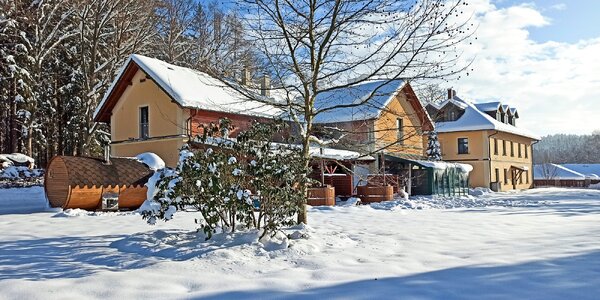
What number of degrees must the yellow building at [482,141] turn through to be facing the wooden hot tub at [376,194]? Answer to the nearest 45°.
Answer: approximately 45° to its right

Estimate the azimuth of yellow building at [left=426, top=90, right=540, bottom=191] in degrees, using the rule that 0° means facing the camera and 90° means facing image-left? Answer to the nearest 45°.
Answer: approximately 315°

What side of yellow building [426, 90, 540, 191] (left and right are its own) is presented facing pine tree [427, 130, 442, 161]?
right

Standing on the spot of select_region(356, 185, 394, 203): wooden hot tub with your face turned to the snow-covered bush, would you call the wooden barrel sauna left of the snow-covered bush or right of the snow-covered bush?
right

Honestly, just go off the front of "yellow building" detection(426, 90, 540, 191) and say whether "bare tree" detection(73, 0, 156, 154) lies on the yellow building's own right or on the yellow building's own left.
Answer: on the yellow building's own right

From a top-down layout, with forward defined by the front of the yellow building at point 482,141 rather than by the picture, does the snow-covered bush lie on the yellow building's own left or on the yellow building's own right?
on the yellow building's own right

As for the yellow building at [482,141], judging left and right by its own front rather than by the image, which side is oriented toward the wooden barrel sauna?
right
